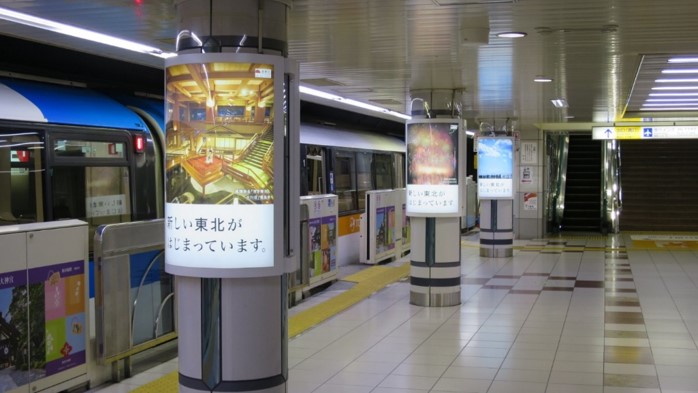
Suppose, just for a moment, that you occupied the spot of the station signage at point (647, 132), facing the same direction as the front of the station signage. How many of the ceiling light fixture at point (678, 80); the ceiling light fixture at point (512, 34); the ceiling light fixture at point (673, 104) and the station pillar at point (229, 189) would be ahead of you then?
4

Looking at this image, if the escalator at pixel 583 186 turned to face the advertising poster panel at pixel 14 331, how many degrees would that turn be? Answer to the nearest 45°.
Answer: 0° — it already faces it

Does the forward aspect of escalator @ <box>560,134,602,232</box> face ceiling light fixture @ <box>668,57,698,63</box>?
yes

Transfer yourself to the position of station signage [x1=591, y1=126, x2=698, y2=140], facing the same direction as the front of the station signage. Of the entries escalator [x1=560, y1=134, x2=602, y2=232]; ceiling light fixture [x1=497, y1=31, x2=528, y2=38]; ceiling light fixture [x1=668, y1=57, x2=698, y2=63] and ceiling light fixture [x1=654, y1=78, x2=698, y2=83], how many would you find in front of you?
3

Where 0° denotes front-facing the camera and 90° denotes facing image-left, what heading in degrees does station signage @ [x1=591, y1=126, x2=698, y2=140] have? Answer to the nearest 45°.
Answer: approximately 0°

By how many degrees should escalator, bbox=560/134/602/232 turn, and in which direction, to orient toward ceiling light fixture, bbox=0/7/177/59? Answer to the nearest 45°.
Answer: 0° — it already faces it

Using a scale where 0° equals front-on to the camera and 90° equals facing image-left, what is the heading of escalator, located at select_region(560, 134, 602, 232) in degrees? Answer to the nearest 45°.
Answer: approximately 0°

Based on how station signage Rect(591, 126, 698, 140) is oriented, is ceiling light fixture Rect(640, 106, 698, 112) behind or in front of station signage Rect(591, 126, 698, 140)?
in front

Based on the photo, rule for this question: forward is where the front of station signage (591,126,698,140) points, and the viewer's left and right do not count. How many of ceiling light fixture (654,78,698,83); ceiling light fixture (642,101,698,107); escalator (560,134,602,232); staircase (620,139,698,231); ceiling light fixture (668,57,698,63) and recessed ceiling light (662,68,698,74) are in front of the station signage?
4

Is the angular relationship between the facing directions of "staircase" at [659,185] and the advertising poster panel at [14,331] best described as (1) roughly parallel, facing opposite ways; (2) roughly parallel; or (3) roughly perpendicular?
roughly perpendicular

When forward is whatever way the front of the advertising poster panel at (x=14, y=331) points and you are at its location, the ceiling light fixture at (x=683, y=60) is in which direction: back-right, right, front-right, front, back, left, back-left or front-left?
front-left
